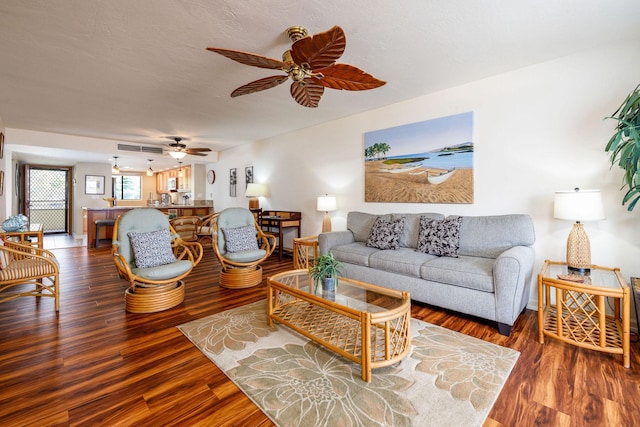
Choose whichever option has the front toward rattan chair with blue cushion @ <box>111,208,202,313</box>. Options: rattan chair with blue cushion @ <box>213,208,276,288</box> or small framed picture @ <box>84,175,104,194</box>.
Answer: the small framed picture

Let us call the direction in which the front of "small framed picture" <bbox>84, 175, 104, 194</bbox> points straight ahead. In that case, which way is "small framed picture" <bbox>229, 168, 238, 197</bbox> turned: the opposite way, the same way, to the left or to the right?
to the right

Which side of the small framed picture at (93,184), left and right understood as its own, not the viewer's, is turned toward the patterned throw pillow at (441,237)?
front

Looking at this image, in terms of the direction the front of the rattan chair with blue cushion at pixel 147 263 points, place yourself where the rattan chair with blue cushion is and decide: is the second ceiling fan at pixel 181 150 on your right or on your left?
on your left

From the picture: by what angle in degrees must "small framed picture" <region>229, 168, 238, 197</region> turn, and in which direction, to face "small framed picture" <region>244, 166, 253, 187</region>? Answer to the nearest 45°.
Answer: approximately 90° to its left

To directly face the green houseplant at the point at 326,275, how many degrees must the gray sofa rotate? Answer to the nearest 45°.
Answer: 0° — it already faces it

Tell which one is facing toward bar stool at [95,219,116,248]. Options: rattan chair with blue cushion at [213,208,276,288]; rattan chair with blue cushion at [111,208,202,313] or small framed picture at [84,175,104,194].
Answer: the small framed picture

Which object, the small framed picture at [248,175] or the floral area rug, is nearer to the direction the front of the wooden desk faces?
the floral area rug

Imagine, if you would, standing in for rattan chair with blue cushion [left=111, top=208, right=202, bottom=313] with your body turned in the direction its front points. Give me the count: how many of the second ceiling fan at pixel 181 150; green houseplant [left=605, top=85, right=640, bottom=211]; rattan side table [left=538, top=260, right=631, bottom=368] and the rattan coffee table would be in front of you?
3

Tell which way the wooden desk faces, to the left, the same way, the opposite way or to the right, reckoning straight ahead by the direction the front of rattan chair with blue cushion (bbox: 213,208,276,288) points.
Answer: to the right

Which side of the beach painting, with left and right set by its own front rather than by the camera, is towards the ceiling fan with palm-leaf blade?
front

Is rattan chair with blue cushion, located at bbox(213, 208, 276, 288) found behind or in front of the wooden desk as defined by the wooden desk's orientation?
in front
